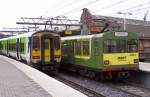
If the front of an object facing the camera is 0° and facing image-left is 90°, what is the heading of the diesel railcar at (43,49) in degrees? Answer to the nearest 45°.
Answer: approximately 315°

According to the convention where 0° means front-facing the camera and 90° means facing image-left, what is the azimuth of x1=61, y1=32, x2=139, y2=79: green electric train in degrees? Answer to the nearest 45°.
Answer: approximately 315°
